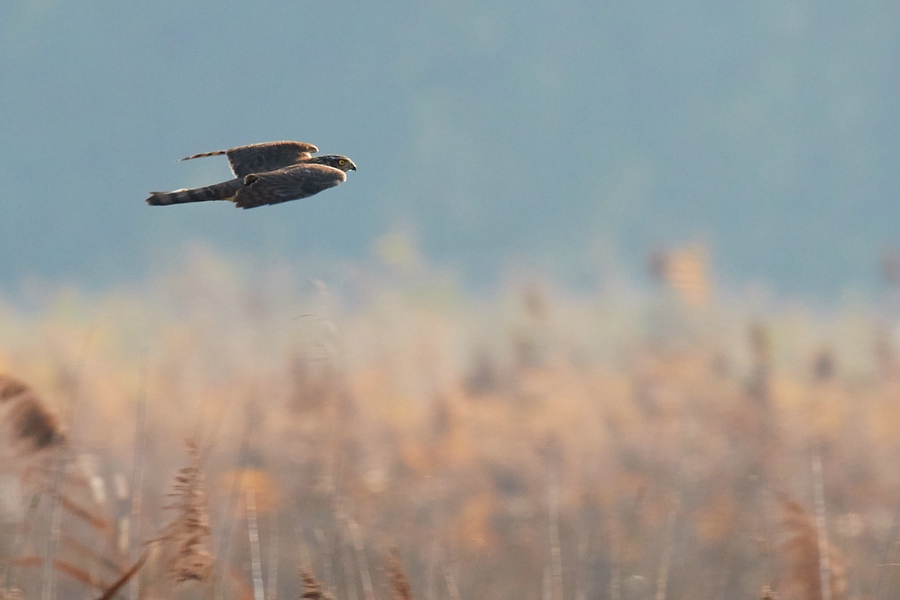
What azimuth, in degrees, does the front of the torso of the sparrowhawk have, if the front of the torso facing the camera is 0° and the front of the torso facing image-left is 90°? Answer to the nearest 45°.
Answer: approximately 270°
